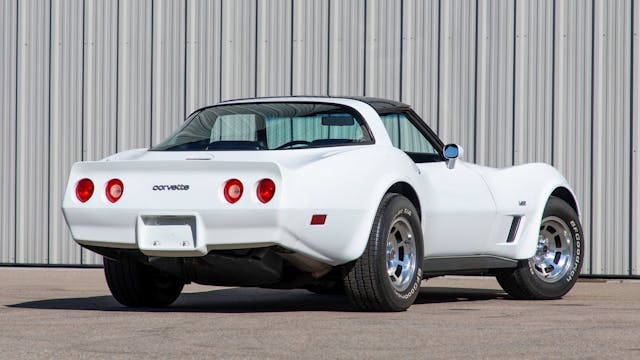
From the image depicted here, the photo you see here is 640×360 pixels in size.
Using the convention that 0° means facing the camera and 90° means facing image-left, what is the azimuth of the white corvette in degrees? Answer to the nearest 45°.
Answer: approximately 225°
